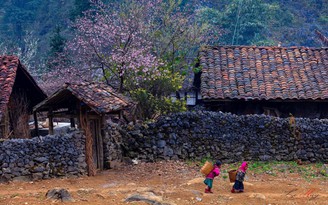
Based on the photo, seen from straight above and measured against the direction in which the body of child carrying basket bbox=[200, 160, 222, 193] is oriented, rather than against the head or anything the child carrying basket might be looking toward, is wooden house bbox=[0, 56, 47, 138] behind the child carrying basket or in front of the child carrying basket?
behind

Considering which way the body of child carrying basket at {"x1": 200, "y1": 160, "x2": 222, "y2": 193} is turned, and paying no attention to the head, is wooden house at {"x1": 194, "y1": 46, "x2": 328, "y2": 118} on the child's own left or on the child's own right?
on the child's own left

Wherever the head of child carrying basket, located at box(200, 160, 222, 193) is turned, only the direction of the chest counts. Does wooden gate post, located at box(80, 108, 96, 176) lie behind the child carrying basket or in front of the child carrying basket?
behind

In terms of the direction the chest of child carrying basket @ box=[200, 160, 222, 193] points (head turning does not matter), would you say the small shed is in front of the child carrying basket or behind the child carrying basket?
behind

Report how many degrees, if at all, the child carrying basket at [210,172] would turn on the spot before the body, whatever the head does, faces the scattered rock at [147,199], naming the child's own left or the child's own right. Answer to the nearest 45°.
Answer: approximately 135° to the child's own right

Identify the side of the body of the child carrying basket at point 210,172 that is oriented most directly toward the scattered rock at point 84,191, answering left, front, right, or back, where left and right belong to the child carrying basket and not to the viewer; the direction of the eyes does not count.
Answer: back

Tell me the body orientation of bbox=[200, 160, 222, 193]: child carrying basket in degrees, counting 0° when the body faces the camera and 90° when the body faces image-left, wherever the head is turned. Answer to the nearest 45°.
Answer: approximately 270°

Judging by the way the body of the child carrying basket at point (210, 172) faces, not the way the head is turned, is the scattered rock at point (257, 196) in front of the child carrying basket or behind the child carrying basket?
in front

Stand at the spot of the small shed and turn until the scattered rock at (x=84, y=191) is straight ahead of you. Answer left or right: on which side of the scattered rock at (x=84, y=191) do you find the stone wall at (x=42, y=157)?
right

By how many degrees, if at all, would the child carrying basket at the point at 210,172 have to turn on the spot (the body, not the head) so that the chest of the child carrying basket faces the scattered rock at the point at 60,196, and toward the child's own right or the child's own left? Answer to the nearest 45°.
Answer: approximately 135° to the child's own right

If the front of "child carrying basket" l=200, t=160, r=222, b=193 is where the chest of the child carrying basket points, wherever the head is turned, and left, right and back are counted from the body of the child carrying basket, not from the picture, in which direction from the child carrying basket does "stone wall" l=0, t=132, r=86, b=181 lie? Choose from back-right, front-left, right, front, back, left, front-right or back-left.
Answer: back
